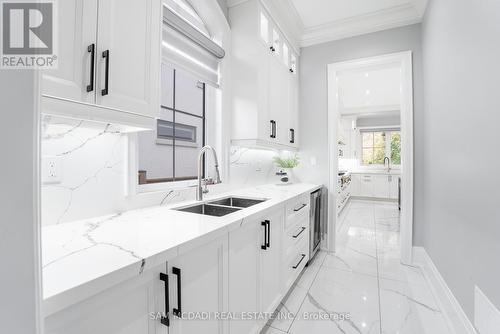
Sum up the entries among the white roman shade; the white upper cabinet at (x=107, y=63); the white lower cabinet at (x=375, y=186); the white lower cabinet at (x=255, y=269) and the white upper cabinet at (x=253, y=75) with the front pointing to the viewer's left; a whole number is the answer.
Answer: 0

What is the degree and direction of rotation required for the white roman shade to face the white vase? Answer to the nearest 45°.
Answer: approximately 90° to its left

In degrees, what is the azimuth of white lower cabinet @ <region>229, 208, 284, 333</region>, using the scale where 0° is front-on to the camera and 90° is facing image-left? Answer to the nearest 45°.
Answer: approximately 315°

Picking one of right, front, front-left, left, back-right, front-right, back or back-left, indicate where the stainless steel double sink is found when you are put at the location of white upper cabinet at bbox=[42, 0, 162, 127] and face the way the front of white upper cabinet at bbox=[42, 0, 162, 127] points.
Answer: left

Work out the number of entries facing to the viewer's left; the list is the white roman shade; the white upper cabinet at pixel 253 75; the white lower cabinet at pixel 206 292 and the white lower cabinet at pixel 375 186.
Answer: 0

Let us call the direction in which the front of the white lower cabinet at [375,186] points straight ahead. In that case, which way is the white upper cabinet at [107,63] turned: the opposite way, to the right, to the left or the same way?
to the left

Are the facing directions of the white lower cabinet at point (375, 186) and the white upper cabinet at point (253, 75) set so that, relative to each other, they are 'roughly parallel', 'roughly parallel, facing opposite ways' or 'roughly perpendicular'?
roughly perpendicular

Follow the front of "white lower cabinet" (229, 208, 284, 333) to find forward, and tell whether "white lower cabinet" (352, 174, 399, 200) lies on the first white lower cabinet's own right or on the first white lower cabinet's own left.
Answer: on the first white lower cabinet's own left

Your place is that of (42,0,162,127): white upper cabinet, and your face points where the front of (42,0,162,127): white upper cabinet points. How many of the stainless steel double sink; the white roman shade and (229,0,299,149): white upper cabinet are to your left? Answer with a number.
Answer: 3

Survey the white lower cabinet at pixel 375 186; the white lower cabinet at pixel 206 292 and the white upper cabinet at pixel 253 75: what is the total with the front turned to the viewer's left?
0

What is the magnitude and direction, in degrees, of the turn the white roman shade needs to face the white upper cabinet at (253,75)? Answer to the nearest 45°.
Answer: approximately 90° to its left

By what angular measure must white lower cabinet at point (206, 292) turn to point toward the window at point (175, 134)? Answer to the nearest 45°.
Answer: approximately 135° to its left

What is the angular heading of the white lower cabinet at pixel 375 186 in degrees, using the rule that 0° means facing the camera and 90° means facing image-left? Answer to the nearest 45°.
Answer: approximately 0°

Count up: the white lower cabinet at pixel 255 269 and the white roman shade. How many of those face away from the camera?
0

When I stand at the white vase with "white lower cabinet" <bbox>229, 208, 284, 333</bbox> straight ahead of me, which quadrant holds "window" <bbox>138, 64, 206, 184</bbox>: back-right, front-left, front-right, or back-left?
front-right

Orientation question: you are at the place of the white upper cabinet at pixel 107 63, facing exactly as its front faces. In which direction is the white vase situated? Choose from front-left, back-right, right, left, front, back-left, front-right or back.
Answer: left

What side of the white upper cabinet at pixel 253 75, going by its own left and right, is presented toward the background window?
left

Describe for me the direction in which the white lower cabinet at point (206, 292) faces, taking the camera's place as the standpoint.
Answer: facing the viewer and to the right of the viewer

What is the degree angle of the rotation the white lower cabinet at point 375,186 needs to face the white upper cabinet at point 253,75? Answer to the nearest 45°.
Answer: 0° — it already faces it
